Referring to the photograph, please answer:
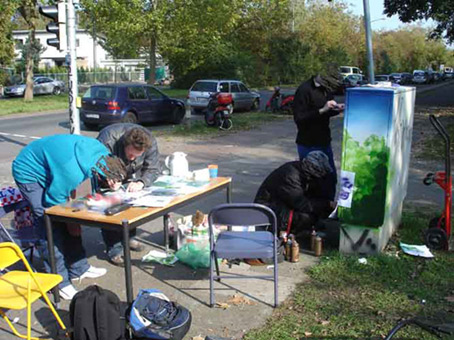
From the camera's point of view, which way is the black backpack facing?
toward the camera

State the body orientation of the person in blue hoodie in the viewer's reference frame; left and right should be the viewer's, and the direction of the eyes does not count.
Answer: facing to the right of the viewer

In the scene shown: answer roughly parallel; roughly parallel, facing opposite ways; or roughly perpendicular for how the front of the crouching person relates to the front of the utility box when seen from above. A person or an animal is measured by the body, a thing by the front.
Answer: roughly perpendicular

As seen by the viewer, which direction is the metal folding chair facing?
toward the camera

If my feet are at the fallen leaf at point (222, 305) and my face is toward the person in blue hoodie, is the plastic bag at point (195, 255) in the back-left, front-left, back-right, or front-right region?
front-right

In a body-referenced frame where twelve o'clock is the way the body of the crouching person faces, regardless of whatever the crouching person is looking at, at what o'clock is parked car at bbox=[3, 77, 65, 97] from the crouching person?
The parked car is roughly at 8 o'clock from the crouching person.

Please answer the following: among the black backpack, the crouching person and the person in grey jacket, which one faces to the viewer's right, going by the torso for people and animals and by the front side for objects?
the crouching person

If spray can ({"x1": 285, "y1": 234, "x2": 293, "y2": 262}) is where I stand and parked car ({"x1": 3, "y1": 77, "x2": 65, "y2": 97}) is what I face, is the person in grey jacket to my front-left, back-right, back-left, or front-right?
front-left

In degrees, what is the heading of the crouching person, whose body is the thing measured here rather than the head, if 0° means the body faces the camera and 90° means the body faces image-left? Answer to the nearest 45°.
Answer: approximately 270°

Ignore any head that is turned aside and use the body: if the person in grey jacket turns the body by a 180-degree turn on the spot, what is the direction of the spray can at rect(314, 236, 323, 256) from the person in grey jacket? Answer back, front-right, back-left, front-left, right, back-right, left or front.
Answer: right

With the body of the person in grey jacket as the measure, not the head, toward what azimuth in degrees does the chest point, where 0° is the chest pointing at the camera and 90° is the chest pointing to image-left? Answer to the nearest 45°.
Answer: approximately 0°

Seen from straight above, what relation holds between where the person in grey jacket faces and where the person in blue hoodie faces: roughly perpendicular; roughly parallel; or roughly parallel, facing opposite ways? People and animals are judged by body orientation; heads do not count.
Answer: roughly perpendicular

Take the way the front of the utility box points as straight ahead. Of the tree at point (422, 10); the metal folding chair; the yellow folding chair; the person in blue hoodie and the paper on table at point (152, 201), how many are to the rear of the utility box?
1

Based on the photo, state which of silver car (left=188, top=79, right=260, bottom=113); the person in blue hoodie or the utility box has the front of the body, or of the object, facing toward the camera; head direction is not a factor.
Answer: the utility box
